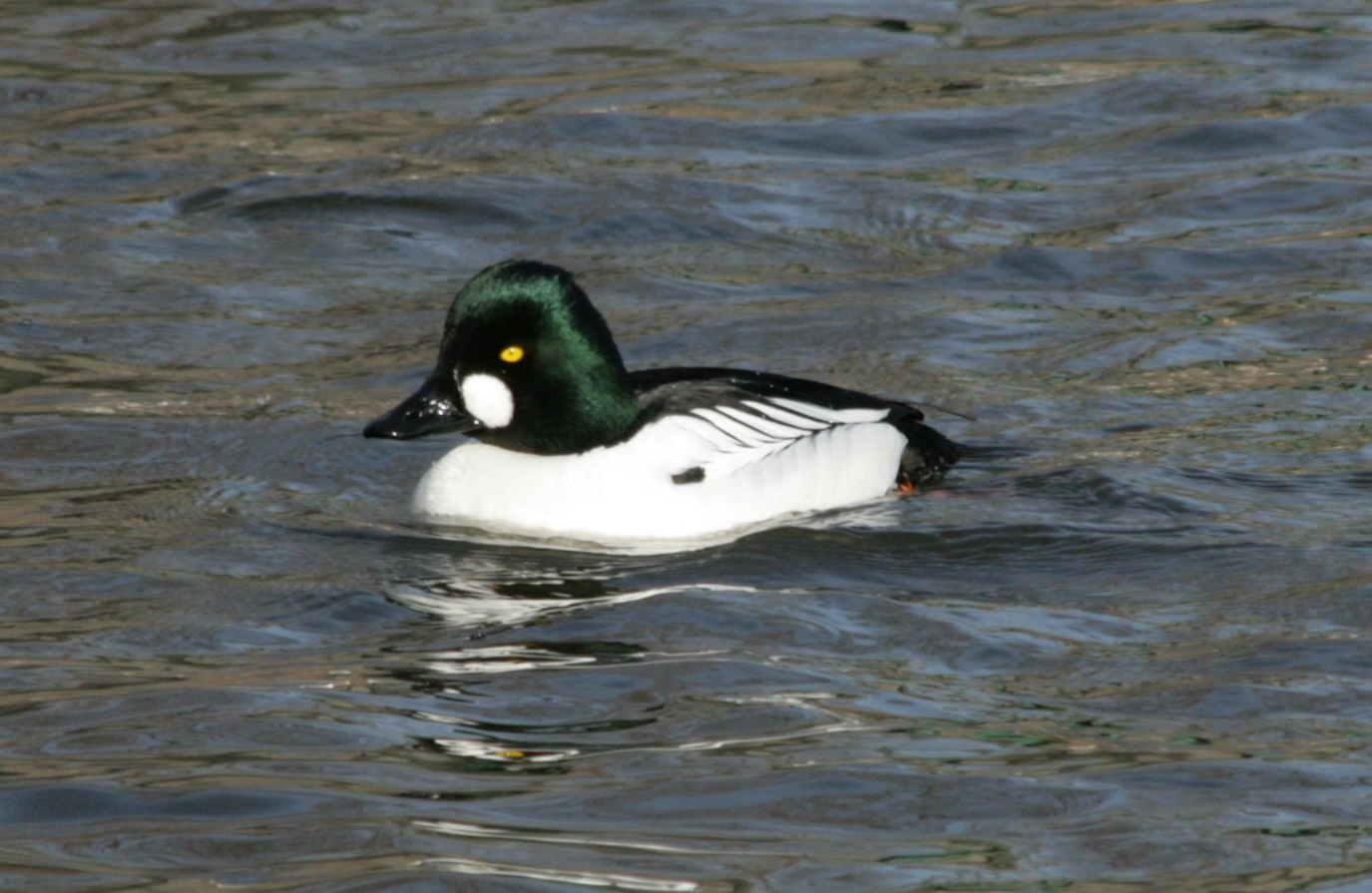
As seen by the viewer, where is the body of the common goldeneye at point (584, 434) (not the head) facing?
to the viewer's left
